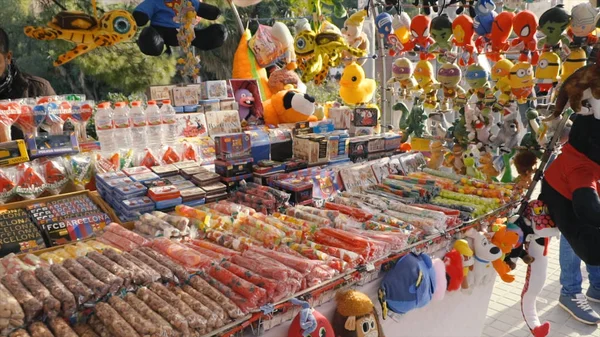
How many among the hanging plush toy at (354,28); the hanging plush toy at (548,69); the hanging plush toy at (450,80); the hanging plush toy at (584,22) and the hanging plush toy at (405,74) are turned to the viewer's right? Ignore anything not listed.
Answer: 0

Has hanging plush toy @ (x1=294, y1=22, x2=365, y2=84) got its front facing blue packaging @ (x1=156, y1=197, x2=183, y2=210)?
no

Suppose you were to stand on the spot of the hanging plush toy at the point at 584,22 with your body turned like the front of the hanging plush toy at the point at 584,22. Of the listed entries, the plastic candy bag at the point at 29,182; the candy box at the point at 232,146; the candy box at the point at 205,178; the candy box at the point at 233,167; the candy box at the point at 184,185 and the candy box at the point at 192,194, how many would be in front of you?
6

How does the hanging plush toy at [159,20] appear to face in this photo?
toward the camera

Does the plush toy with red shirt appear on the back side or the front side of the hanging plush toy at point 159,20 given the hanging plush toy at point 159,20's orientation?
on the front side

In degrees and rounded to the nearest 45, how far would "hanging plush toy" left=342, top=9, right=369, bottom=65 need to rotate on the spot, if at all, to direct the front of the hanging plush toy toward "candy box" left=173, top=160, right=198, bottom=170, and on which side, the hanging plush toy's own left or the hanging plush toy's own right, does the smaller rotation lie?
0° — it already faces it

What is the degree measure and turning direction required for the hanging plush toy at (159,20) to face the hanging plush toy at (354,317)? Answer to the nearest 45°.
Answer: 0° — it already faces it

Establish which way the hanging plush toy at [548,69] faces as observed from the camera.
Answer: facing the viewer and to the left of the viewer

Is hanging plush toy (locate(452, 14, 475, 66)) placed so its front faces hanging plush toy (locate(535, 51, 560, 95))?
no

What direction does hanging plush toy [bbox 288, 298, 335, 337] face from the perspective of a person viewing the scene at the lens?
facing the viewer

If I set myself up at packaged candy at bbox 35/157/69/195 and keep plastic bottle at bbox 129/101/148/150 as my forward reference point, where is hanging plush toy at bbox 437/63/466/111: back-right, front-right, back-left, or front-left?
front-right

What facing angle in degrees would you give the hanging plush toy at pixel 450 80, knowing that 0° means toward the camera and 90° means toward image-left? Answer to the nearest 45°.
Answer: approximately 45°

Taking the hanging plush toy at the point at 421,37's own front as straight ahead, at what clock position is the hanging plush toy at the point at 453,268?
the hanging plush toy at the point at 453,268 is roughly at 12 o'clock from the hanging plush toy at the point at 421,37.

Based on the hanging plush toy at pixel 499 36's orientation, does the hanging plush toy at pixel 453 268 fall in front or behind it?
in front

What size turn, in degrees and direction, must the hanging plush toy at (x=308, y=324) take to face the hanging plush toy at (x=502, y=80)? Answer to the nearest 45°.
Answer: approximately 135° to its left

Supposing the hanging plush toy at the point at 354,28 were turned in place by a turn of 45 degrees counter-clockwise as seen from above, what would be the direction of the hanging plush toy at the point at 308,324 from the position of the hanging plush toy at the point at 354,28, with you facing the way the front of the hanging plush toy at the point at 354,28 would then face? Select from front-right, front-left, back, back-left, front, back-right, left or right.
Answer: front
